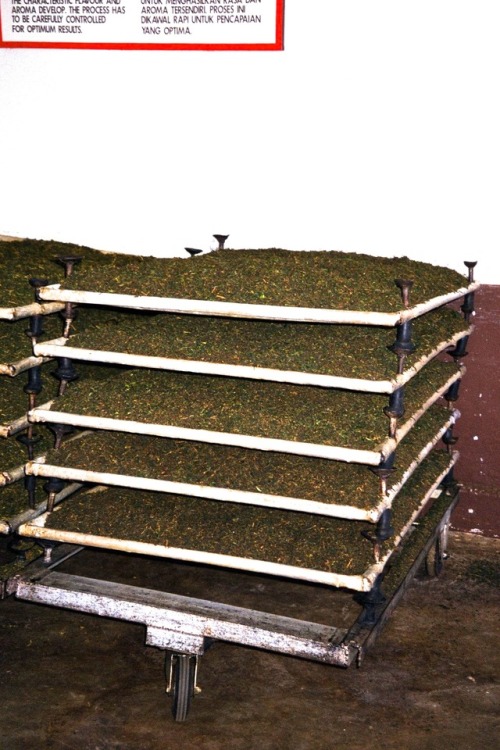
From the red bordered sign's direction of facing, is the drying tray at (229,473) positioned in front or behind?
in front

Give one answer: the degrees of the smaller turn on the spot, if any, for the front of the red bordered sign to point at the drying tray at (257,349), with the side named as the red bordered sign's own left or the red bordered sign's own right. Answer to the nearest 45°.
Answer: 0° — it already faces it

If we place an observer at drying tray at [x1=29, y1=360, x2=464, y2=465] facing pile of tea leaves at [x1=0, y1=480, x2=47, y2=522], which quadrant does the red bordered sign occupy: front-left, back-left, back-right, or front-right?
front-right

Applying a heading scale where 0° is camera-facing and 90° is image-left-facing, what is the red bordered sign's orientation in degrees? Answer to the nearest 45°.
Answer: approximately 0°

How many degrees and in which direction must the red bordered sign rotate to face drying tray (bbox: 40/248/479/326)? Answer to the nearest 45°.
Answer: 0° — it already faces it

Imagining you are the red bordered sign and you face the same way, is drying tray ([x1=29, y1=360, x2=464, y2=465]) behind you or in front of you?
in front
